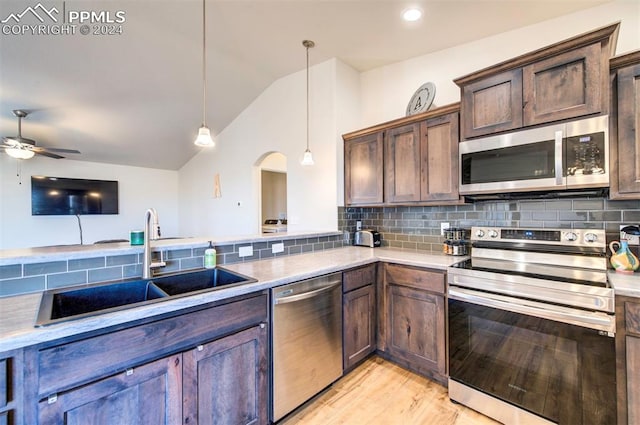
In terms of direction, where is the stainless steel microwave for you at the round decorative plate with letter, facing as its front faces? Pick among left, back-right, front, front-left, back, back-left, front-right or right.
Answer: left

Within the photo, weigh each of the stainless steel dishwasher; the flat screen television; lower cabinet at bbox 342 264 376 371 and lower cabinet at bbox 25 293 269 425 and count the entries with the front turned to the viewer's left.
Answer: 0

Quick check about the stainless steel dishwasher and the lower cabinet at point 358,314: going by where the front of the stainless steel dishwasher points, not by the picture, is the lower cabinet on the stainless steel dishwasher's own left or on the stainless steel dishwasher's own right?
on the stainless steel dishwasher's own left

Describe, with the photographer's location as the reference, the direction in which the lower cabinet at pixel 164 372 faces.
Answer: facing the viewer and to the right of the viewer

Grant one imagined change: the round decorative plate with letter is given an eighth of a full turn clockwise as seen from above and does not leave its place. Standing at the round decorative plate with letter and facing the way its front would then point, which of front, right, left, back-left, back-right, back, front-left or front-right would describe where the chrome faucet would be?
front-left

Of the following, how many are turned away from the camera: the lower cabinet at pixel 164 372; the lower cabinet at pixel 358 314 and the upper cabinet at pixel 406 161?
0

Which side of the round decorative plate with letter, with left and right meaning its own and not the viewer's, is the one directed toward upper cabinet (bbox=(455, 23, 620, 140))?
left

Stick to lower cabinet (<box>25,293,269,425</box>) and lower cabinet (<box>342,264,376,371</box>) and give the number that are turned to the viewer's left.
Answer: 0

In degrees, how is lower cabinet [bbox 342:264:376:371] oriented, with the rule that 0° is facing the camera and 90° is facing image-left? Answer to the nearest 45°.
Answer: approximately 315°

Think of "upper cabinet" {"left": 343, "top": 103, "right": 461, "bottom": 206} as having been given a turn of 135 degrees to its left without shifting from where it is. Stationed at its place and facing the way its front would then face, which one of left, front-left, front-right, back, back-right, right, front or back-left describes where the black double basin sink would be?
back-right

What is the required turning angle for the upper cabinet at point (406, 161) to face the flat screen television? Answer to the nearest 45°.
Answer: approximately 45° to its right

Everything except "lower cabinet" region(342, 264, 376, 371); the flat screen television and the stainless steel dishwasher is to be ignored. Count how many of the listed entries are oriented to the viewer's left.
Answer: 0

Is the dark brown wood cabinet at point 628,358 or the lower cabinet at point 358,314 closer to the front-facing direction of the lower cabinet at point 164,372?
the dark brown wood cabinet

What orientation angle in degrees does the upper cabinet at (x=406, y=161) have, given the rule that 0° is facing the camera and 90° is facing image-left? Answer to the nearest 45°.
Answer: approximately 45°
